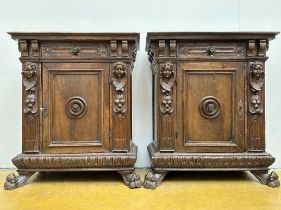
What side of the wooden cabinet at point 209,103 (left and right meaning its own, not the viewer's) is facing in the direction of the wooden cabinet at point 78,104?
right

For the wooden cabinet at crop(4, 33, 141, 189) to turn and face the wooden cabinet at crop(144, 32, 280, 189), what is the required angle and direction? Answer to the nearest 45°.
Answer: approximately 90° to its left

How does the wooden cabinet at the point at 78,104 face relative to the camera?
toward the camera

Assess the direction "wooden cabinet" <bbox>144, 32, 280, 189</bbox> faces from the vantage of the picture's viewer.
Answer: facing the viewer

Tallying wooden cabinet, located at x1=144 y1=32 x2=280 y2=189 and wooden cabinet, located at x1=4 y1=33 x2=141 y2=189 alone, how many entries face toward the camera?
2
